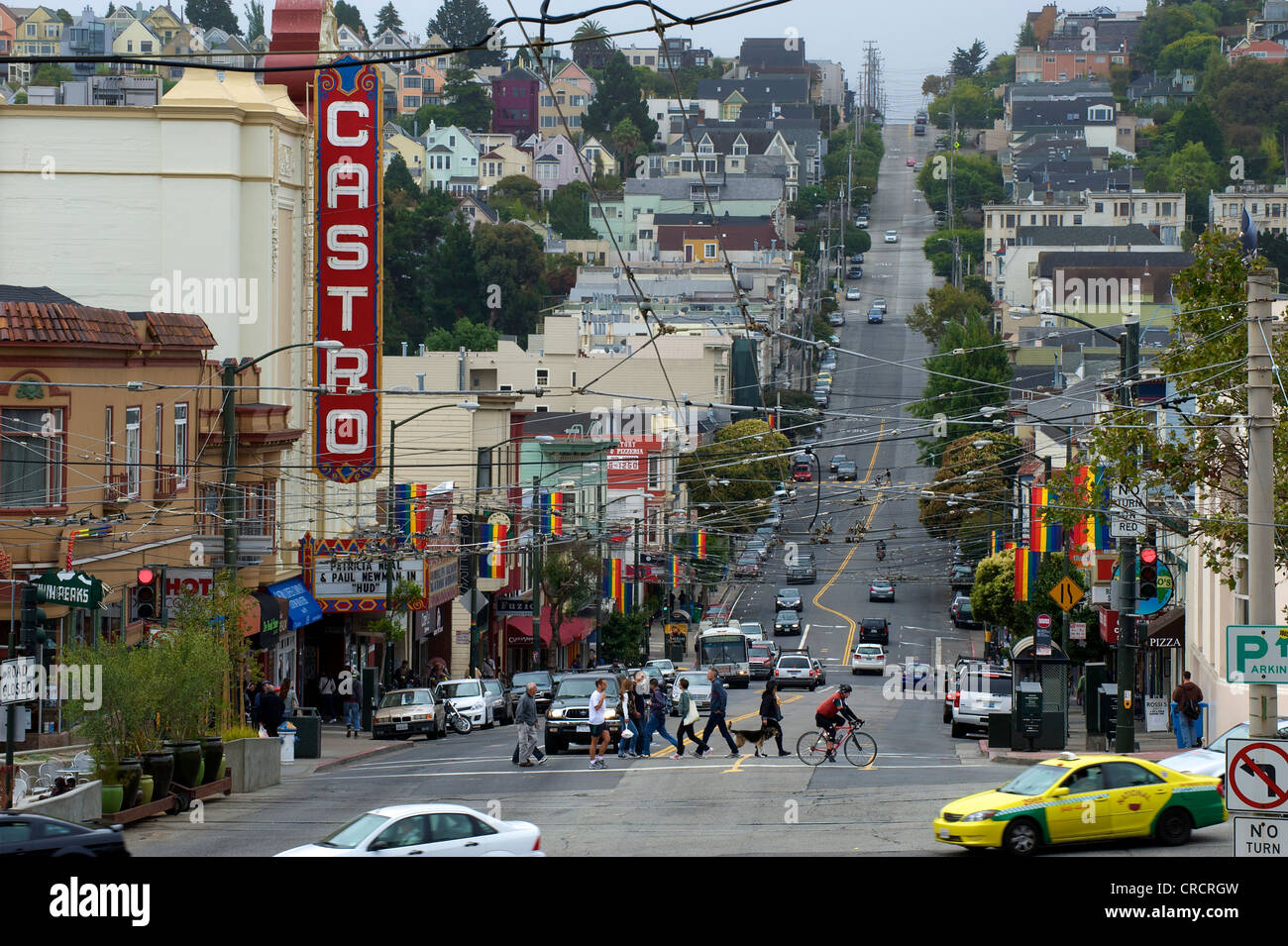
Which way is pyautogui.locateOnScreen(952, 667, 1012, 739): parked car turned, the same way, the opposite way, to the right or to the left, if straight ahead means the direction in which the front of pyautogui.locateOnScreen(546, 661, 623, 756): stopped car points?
the opposite way

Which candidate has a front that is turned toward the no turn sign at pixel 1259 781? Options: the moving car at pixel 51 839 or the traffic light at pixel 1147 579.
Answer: the traffic light

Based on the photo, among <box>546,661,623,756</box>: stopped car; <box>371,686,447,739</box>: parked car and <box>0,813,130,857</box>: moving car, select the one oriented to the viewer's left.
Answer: <box>0,813,130,857</box>: moving car

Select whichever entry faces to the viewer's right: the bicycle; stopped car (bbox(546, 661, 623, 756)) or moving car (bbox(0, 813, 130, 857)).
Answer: the bicycle

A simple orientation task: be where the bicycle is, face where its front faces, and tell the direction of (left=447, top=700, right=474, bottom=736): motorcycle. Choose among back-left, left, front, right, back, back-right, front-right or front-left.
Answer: back-left

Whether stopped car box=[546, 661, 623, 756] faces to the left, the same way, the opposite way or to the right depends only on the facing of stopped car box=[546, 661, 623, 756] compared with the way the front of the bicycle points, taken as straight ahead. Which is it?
to the right

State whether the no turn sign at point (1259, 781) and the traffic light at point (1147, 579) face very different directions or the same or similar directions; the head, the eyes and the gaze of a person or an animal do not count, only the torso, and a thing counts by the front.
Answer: same or similar directions

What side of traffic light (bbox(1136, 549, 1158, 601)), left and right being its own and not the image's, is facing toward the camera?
front

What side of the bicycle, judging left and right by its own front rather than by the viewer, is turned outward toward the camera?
right

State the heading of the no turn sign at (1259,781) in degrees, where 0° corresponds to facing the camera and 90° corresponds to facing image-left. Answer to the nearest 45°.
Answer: approximately 0°

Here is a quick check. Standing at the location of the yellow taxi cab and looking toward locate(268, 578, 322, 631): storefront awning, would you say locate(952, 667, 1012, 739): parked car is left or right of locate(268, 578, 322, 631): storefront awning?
right

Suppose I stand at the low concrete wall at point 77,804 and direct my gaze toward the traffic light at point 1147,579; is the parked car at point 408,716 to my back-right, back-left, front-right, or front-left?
front-left

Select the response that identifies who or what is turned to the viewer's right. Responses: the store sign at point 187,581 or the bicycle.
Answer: the bicycle

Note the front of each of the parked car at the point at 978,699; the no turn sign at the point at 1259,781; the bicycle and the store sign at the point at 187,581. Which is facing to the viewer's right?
the bicycle

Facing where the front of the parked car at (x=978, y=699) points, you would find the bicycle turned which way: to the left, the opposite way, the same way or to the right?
to the right

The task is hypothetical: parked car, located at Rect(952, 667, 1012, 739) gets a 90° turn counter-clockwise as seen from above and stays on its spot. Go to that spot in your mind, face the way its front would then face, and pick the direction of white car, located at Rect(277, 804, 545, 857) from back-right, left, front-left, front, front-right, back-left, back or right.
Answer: left

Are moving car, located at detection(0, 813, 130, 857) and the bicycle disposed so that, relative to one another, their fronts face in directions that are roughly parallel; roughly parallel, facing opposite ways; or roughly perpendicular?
roughly parallel, facing opposite ways

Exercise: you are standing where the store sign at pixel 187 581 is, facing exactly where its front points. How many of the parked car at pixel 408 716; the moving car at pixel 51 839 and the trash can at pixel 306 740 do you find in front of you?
1

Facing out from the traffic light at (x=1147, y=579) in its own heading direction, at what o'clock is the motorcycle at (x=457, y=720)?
The motorcycle is roughly at 4 o'clock from the traffic light.

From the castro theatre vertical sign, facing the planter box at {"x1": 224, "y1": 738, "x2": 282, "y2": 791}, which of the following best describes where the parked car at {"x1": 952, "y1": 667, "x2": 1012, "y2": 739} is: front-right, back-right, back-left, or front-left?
front-left
